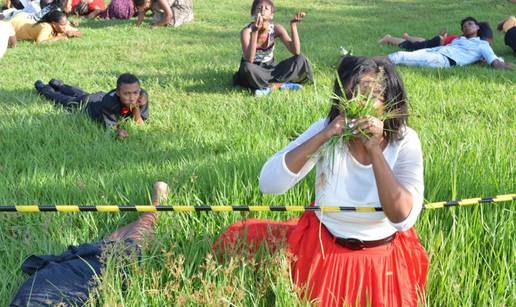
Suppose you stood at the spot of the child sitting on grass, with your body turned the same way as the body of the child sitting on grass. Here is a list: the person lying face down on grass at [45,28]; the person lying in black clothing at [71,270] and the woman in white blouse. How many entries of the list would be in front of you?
2

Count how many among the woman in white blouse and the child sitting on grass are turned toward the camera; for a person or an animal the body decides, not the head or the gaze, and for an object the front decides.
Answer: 2

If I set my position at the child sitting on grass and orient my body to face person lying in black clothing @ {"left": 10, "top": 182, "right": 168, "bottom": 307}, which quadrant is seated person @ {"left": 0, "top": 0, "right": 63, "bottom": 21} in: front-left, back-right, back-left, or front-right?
back-right

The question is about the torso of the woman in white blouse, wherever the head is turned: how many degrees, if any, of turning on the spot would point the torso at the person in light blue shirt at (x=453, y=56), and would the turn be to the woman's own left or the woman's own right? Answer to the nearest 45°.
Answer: approximately 180°

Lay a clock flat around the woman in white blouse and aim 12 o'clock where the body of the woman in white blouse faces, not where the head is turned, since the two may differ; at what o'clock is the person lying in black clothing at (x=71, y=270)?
The person lying in black clothing is roughly at 3 o'clock from the woman in white blouse.

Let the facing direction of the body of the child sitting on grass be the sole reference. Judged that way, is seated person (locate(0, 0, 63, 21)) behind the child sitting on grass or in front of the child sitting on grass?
behind

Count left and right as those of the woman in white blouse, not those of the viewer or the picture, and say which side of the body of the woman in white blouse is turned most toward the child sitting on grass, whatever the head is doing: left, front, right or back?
back
